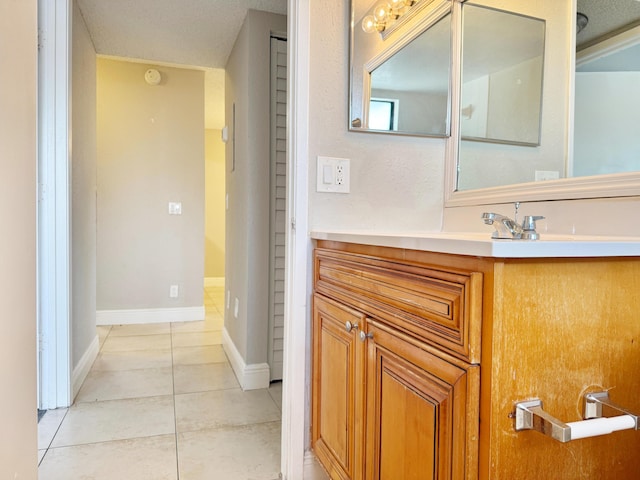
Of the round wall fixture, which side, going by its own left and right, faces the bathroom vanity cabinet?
front

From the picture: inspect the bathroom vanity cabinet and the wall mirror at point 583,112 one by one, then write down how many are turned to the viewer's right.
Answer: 0

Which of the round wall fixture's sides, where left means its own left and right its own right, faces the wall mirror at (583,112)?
front

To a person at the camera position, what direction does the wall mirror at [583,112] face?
facing the viewer and to the left of the viewer

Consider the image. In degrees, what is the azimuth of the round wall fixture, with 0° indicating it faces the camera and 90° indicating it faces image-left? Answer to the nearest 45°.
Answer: approximately 0°
